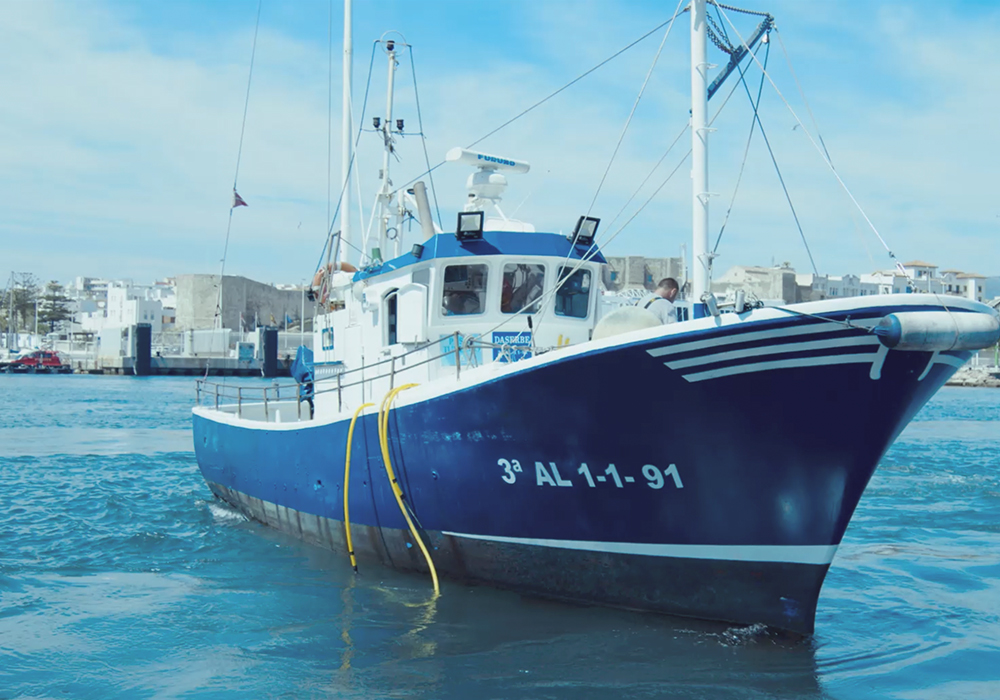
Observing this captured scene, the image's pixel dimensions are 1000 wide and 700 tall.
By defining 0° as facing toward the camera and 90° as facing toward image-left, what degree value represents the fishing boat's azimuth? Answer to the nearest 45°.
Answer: approximately 315°
